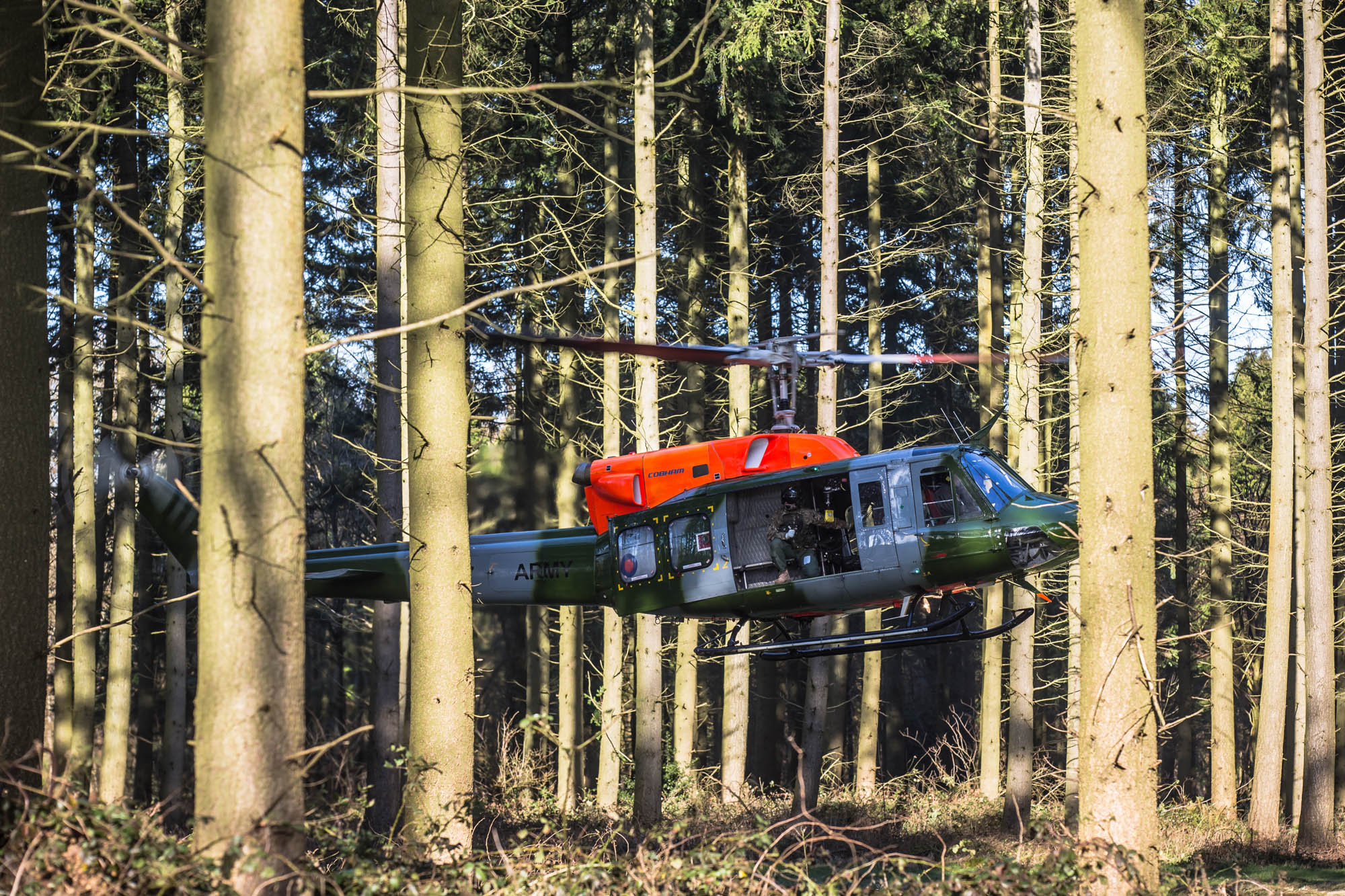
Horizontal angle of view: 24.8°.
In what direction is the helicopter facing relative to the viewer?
to the viewer's right

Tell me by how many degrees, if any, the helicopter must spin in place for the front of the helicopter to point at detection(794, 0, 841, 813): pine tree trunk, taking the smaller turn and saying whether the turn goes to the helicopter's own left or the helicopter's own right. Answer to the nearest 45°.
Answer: approximately 90° to the helicopter's own left

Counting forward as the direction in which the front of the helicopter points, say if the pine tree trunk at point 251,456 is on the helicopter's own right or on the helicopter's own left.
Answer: on the helicopter's own right

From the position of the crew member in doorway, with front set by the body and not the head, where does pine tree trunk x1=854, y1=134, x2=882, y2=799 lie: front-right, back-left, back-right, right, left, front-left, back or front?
back

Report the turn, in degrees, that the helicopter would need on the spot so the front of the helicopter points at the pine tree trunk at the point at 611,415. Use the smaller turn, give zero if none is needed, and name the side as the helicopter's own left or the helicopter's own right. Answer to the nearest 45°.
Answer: approximately 90° to the helicopter's own left

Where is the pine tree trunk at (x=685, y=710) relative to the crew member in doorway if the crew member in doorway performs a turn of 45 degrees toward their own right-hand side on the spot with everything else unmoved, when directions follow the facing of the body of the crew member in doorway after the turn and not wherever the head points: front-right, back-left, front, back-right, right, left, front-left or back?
back-right

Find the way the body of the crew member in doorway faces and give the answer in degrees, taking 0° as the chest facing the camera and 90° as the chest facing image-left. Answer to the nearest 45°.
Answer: approximately 0°

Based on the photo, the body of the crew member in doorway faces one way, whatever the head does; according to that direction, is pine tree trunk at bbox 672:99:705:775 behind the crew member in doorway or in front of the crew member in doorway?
behind

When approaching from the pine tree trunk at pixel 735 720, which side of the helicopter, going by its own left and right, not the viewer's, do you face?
left
